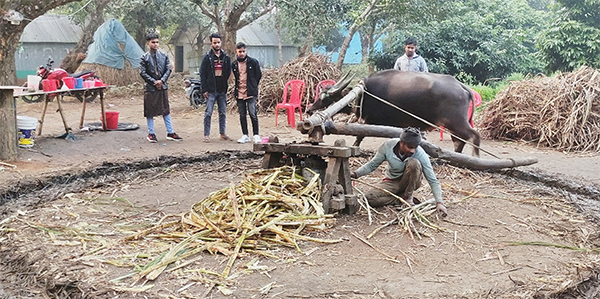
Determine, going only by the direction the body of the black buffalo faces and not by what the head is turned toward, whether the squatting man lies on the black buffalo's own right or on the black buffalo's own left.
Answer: on the black buffalo's own left

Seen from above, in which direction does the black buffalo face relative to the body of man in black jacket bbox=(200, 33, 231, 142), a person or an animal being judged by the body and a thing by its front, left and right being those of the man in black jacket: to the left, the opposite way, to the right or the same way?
to the right

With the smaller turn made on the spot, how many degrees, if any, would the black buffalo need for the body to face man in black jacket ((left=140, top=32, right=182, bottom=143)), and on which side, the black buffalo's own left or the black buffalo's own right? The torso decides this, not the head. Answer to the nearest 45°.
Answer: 0° — it already faces them

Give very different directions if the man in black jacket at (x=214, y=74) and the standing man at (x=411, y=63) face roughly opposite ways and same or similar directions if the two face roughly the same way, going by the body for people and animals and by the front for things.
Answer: same or similar directions

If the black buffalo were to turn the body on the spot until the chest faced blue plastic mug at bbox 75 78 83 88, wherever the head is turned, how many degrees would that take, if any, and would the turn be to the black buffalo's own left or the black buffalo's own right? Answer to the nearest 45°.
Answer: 0° — it already faces it

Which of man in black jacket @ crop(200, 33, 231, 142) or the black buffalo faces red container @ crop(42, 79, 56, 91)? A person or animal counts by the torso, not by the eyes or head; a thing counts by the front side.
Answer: the black buffalo

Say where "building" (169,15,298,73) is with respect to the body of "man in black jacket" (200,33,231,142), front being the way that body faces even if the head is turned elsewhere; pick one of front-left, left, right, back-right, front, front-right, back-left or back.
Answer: back

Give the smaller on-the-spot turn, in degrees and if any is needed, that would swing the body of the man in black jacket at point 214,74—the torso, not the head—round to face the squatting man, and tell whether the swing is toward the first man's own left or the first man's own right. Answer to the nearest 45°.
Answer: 0° — they already face them

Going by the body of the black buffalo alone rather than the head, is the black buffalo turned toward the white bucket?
yes

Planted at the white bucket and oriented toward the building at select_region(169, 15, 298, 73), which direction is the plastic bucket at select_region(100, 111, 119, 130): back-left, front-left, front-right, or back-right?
front-right

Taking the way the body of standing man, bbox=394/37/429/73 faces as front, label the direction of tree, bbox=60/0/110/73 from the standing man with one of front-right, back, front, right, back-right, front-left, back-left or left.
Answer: back-right

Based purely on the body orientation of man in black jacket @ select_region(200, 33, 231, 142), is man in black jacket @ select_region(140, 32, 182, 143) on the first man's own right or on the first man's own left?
on the first man's own right

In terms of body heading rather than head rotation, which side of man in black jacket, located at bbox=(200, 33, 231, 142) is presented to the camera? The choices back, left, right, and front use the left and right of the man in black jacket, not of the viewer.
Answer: front

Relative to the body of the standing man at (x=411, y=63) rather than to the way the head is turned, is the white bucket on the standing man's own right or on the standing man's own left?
on the standing man's own right

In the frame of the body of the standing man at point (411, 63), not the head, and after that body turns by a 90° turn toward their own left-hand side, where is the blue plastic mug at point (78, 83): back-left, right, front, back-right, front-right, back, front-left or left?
back

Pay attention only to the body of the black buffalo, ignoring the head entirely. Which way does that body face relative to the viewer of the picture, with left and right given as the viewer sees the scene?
facing to the left of the viewer

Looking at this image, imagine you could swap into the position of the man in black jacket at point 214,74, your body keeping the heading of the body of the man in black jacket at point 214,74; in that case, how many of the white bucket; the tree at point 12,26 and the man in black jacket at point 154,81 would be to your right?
3

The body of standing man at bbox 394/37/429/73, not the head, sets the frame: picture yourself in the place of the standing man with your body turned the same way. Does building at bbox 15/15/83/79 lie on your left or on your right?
on your right

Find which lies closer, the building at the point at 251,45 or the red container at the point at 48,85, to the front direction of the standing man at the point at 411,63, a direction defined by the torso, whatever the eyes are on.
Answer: the red container

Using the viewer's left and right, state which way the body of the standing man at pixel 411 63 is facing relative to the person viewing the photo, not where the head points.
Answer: facing the viewer
